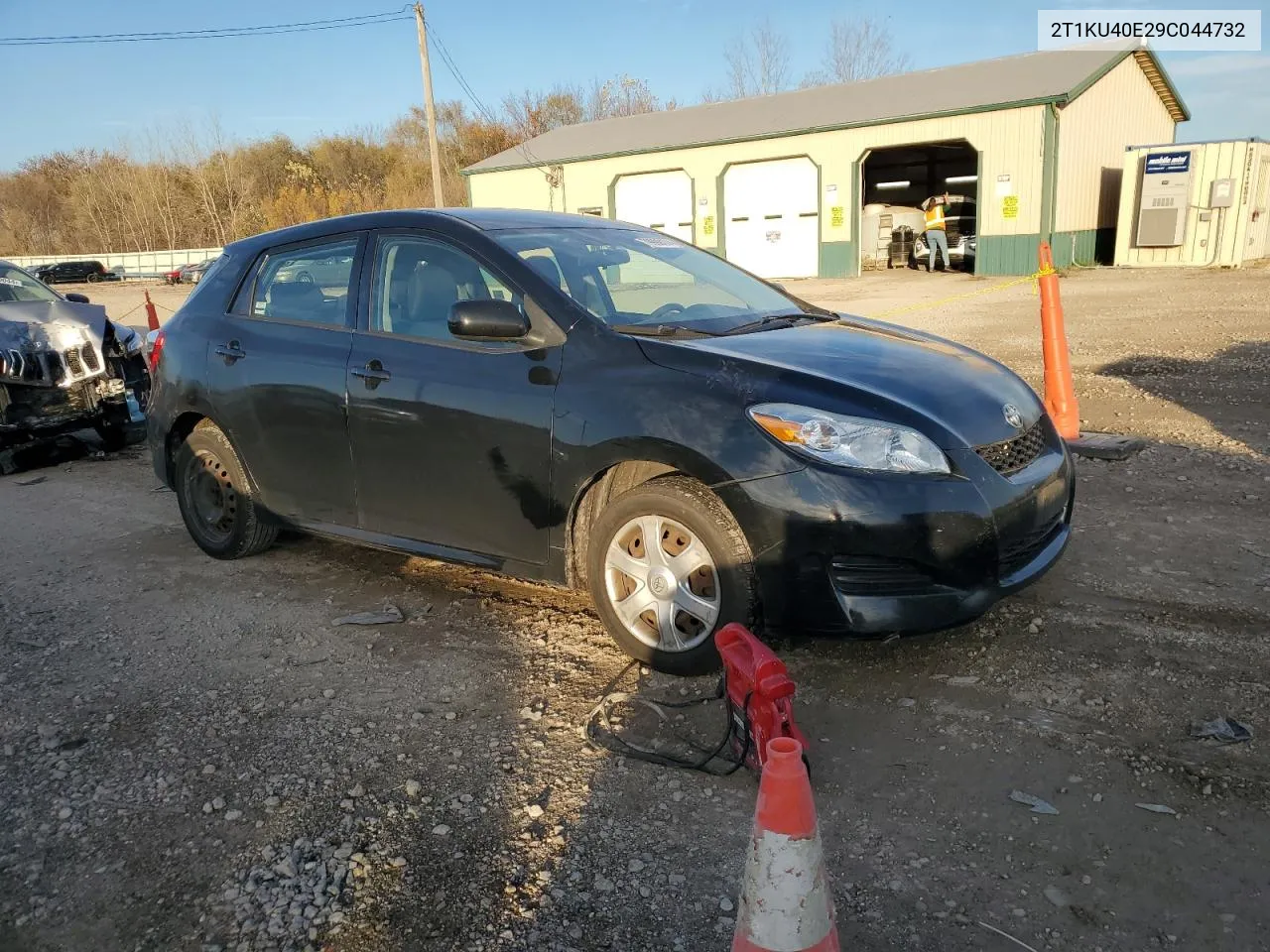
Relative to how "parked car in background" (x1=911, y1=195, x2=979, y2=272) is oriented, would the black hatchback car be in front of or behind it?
in front

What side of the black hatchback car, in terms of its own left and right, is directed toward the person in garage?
left

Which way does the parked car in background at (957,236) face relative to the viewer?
toward the camera

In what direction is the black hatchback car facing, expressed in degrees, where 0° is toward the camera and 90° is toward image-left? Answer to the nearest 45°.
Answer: approximately 315°

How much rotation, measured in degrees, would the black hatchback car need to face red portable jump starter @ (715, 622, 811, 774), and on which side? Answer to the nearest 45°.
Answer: approximately 45° to its right

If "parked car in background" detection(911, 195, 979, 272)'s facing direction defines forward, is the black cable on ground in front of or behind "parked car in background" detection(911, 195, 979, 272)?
in front

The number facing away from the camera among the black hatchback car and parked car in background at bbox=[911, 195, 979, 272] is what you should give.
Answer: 0

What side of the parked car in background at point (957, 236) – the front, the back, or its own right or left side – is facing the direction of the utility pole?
right

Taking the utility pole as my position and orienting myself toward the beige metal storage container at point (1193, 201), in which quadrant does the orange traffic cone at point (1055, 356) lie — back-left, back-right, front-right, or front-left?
front-right

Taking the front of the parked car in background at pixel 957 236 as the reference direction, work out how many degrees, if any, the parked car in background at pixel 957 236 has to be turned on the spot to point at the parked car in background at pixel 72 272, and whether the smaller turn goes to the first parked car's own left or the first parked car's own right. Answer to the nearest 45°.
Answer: approximately 90° to the first parked car's own right

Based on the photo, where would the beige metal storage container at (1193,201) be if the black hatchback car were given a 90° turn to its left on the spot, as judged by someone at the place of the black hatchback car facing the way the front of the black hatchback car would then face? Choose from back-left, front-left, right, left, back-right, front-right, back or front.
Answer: front

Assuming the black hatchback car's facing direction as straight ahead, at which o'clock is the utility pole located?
The utility pole is roughly at 7 o'clock from the black hatchback car.

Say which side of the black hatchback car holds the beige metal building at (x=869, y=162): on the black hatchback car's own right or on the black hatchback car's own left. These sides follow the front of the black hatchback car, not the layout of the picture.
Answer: on the black hatchback car's own left

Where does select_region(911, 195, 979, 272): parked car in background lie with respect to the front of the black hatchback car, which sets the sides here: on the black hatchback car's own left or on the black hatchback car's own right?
on the black hatchback car's own left

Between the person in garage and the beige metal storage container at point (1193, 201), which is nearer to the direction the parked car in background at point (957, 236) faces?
the person in garage

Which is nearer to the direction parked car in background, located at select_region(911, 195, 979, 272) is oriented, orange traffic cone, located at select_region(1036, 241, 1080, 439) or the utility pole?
the orange traffic cone
